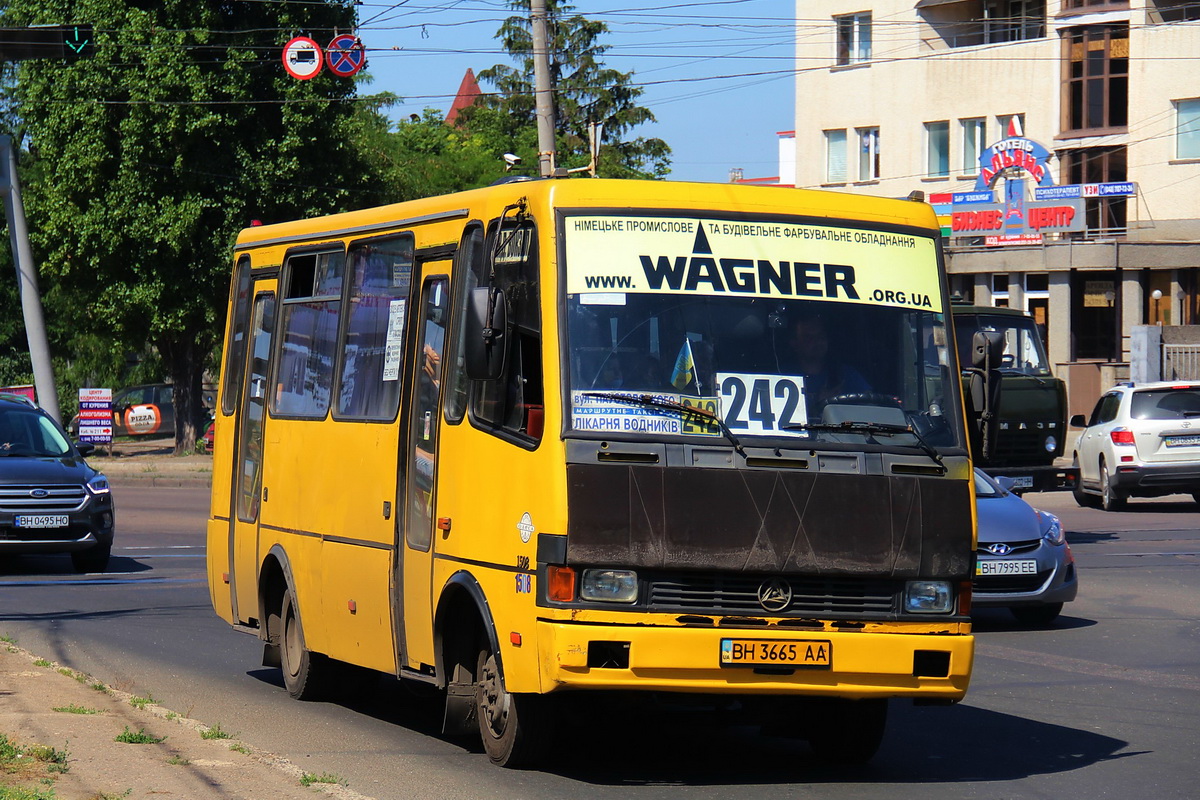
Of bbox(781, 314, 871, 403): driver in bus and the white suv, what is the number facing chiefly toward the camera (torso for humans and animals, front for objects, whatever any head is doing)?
1

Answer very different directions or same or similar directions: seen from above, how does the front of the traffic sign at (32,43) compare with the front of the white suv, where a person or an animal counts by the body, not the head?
very different directions

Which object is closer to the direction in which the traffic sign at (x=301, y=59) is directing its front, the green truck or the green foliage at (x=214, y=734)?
the green foliage

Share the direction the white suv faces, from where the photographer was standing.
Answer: facing away from the viewer and to the left of the viewer

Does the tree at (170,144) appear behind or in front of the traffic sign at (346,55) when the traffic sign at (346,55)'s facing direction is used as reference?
behind

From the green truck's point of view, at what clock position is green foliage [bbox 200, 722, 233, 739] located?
The green foliage is roughly at 2 o'clock from the green truck.

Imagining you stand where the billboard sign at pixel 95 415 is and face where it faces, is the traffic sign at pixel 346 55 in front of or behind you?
in front

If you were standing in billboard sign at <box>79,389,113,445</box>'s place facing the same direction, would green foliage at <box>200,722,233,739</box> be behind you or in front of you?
in front
